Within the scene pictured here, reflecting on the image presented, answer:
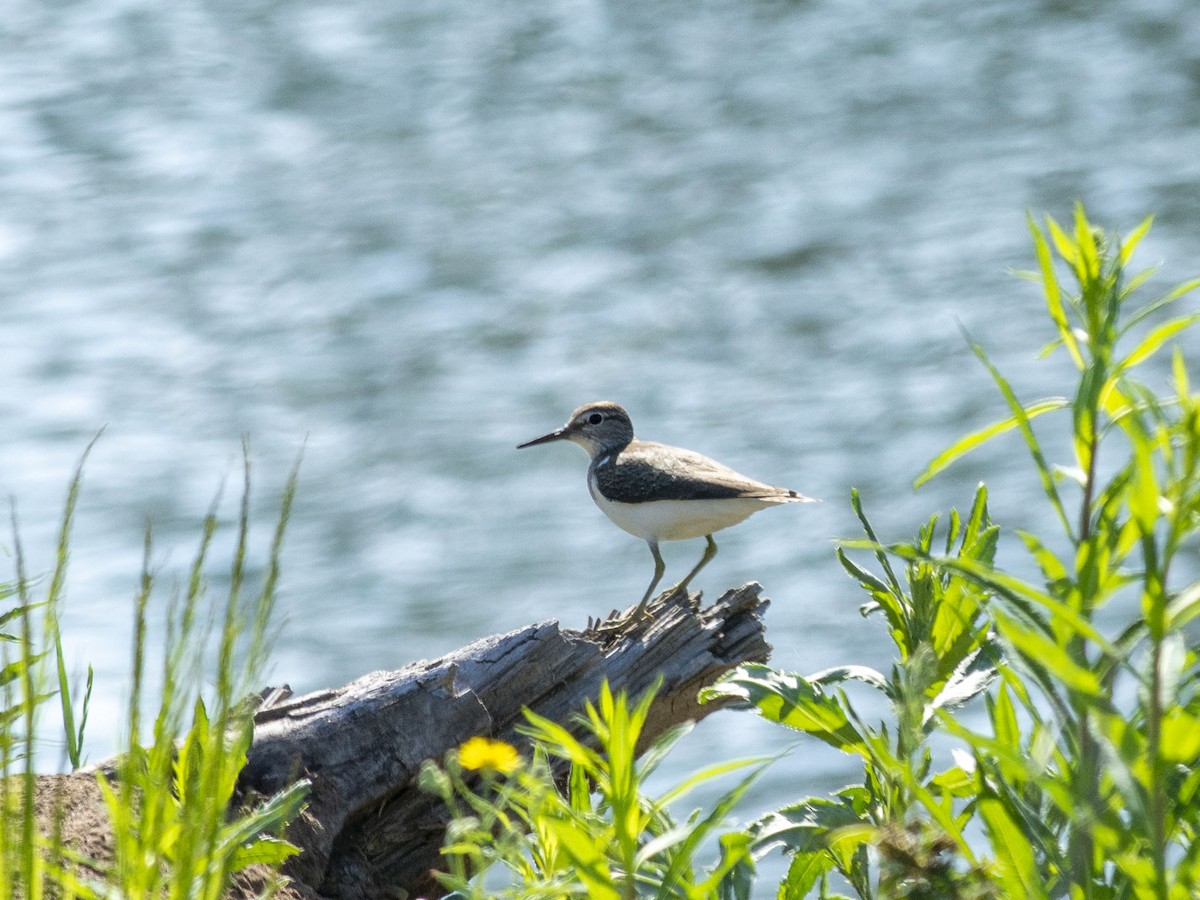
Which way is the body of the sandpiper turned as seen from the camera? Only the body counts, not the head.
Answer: to the viewer's left

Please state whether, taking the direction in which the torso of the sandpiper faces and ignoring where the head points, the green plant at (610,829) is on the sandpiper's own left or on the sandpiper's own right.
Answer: on the sandpiper's own left

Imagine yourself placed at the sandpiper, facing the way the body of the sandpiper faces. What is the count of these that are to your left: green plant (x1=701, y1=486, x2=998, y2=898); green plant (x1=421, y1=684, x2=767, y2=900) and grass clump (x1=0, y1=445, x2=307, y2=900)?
3

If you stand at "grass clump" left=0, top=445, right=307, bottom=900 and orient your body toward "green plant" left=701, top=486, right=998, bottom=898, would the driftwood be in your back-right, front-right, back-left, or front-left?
front-left

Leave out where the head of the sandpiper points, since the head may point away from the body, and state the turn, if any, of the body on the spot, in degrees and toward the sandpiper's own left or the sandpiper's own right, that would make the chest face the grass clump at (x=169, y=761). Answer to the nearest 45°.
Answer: approximately 90° to the sandpiper's own left

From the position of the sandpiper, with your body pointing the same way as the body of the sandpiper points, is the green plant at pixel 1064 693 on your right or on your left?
on your left

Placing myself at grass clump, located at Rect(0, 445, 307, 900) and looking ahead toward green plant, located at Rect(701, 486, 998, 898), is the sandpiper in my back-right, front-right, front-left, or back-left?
front-left
